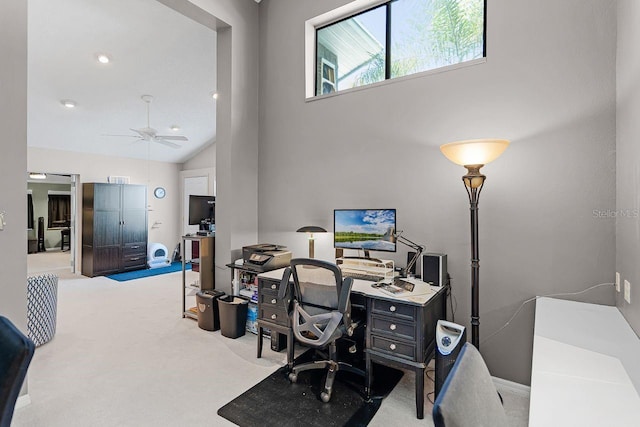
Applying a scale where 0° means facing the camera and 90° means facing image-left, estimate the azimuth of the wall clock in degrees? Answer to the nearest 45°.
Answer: approximately 0°

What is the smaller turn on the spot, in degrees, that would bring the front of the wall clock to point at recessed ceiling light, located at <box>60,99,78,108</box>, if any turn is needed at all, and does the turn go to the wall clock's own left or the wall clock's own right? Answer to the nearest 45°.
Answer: approximately 45° to the wall clock's own right

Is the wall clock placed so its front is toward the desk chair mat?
yes

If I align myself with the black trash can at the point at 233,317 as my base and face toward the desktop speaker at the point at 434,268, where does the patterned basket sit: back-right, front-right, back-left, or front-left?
back-right

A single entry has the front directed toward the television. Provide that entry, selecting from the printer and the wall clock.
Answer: the wall clock

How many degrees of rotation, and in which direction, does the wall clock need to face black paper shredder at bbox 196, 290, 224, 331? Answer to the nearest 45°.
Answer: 0° — it already faces it

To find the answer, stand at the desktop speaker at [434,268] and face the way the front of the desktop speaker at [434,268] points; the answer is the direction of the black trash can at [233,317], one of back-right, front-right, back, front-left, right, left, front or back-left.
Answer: front-right

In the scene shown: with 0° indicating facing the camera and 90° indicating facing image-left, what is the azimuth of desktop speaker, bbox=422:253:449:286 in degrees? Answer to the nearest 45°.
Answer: approximately 45°

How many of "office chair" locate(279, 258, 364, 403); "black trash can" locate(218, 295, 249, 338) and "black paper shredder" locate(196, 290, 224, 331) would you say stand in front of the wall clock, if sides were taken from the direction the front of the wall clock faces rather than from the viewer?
3

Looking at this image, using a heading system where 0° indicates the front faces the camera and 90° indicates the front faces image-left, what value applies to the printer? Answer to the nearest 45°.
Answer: approximately 45°

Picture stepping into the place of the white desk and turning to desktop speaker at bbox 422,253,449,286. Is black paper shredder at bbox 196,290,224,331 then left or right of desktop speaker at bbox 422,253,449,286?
left

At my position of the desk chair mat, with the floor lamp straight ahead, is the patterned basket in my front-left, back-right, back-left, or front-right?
back-left
